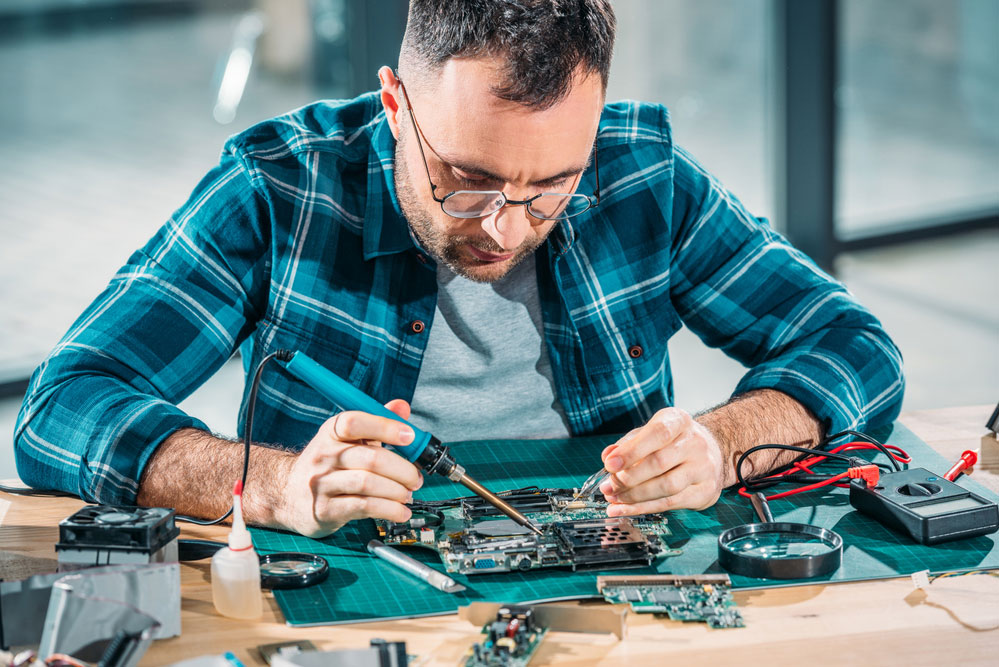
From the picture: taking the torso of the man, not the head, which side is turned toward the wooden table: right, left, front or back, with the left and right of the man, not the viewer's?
front

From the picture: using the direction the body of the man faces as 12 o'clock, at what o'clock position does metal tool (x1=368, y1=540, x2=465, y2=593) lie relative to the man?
The metal tool is roughly at 12 o'clock from the man.

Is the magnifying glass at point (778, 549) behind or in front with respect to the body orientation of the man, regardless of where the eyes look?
in front

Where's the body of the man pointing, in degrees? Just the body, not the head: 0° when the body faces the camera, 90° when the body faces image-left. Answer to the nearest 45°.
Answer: approximately 0°

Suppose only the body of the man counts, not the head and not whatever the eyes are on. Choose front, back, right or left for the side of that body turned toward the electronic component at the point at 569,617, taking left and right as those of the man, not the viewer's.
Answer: front

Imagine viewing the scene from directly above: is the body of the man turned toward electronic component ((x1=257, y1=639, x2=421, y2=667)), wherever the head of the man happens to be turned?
yes

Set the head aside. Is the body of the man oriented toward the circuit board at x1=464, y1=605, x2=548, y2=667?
yes

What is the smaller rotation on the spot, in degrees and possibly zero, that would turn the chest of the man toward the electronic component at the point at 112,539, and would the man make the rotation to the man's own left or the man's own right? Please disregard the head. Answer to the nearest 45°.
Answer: approximately 45° to the man's own right
